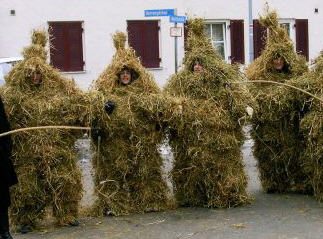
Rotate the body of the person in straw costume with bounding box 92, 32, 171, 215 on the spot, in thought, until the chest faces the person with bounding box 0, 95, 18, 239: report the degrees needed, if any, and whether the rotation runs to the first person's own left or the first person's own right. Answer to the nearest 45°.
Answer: approximately 45° to the first person's own right

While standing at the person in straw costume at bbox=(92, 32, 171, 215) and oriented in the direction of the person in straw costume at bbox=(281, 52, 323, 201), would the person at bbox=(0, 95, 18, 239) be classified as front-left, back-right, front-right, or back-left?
back-right

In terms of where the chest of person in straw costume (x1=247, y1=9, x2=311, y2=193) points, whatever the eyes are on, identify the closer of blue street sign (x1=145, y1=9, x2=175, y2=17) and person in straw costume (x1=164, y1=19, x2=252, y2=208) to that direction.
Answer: the person in straw costume

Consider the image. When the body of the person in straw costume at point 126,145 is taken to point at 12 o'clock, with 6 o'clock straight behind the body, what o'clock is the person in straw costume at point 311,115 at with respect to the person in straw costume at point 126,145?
the person in straw costume at point 311,115 is roughly at 9 o'clock from the person in straw costume at point 126,145.

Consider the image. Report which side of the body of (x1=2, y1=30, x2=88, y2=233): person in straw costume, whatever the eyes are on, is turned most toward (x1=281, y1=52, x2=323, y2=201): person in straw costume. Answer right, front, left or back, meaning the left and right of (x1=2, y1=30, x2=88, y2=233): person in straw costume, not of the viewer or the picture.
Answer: left

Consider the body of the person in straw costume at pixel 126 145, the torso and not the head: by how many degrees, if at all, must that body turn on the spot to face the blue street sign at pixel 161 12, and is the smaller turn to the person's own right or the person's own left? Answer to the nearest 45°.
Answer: approximately 180°

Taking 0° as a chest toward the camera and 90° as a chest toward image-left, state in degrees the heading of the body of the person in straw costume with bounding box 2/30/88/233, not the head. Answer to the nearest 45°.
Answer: approximately 0°
